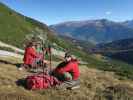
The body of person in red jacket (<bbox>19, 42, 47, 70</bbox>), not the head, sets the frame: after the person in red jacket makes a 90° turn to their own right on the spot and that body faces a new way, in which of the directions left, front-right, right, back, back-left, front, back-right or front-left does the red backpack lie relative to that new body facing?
front

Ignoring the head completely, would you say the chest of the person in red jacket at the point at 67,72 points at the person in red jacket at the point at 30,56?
no

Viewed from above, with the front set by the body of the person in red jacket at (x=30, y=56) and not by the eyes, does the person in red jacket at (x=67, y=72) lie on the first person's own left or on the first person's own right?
on the first person's own right

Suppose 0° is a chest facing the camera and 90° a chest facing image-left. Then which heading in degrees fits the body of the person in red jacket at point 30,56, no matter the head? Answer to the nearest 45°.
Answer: approximately 270°
